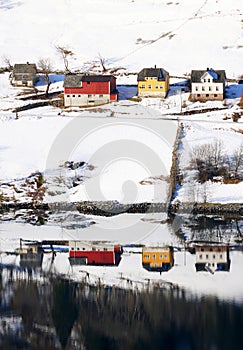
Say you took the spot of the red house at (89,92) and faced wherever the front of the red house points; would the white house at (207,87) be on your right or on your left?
on your left

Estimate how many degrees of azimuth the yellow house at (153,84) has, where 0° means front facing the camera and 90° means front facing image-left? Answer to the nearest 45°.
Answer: approximately 0°

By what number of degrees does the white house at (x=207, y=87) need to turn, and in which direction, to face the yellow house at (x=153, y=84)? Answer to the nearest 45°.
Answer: approximately 90° to its right

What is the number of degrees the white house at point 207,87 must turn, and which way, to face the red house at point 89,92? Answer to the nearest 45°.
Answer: approximately 90° to its right

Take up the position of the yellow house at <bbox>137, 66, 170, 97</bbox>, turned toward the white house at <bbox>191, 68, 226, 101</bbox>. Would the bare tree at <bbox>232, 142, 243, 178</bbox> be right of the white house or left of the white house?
right

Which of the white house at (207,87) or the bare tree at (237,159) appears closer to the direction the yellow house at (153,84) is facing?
the bare tree

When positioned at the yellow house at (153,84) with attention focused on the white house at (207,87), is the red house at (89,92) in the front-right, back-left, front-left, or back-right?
back-right

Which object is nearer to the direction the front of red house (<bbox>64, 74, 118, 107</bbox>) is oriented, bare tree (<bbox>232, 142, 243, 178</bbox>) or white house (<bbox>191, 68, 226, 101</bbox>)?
the bare tree

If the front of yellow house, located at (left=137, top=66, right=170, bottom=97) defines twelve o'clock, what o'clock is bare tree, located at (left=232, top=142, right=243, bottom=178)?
The bare tree is roughly at 11 o'clock from the yellow house.

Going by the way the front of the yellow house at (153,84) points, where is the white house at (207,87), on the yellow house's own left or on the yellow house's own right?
on the yellow house's own left

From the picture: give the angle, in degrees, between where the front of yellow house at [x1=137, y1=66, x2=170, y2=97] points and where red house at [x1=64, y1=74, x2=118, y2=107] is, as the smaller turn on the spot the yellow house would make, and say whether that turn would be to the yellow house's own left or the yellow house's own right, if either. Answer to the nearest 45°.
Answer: approximately 90° to the yellow house's own right
